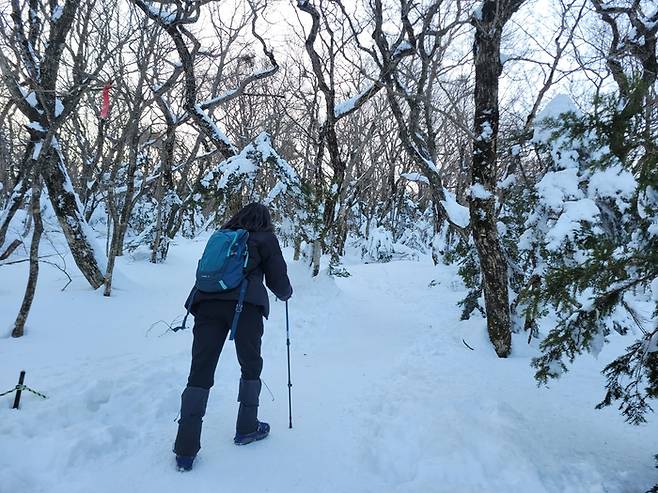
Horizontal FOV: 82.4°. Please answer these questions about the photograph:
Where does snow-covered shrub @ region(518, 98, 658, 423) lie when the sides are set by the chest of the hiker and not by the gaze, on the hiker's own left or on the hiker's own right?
on the hiker's own right

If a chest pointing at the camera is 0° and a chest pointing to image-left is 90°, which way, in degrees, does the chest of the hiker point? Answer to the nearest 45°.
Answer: approximately 225°
